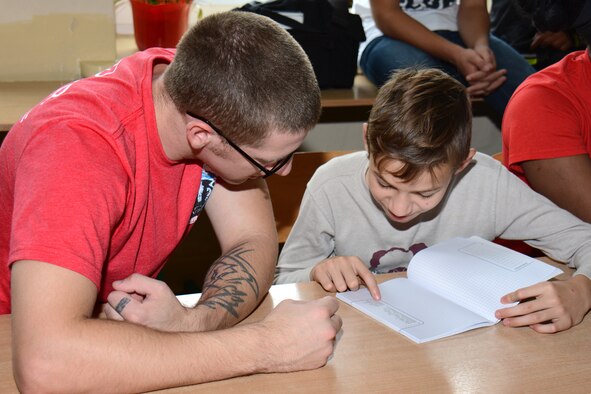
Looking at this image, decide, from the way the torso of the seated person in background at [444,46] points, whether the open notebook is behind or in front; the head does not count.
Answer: in front

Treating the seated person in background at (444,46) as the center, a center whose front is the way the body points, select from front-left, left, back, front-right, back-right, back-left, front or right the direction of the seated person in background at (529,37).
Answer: left

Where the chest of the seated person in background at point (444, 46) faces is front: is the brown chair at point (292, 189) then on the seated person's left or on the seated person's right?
on the seated person's right

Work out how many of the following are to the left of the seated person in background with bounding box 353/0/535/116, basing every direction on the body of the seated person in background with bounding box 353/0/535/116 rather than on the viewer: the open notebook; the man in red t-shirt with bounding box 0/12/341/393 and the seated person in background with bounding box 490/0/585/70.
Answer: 1

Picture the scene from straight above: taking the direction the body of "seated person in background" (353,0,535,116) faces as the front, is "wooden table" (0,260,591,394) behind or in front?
in front

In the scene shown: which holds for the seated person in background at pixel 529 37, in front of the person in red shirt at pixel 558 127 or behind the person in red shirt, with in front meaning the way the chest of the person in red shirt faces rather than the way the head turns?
behind

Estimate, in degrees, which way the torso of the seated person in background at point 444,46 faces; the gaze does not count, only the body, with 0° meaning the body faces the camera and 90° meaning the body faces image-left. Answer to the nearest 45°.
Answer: approximately 315°
